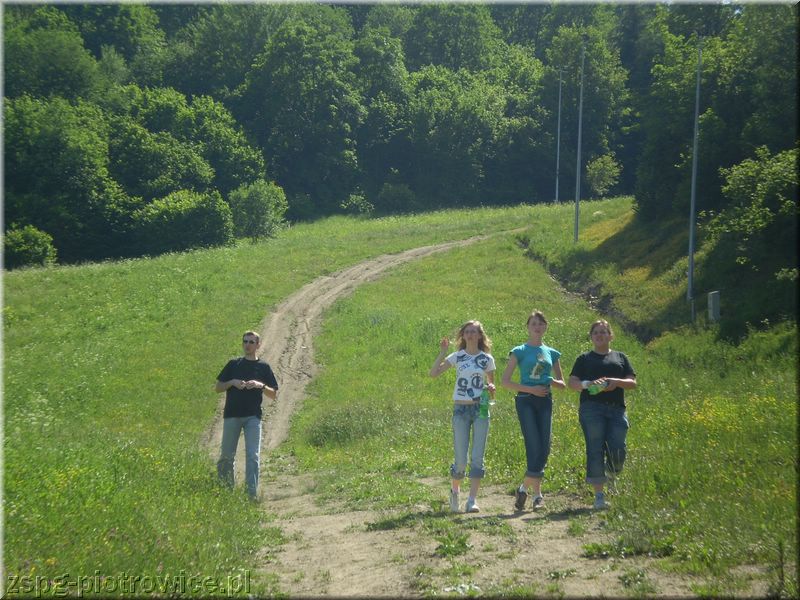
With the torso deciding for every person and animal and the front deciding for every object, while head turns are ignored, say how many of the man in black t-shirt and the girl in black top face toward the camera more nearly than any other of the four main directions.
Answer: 2

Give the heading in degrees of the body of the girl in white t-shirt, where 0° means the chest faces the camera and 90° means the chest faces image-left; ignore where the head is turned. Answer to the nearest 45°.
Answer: approximately 0°

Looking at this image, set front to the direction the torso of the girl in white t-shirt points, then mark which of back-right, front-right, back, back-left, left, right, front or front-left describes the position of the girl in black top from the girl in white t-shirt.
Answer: left

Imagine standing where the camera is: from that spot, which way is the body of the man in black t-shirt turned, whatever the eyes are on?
toward the camera

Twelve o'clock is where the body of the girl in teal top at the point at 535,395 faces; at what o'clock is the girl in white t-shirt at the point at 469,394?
The girl in white t-shirt is roughly at 3 o'clock from the girl in teal top.

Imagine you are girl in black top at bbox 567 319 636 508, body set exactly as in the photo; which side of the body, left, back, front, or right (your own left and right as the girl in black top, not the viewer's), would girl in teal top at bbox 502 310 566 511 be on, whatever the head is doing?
right

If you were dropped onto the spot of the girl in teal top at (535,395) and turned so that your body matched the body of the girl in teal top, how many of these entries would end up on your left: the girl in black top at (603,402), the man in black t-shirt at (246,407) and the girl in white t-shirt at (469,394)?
1

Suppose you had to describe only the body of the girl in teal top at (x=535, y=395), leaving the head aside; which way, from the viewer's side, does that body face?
toward the camera

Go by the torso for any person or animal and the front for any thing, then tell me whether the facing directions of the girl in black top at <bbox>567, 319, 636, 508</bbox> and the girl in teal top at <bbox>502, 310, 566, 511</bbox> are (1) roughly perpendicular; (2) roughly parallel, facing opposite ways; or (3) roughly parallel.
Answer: roughly parallel

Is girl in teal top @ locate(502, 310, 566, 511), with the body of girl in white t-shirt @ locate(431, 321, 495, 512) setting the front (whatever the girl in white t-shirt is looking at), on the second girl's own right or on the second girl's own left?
on the second girl's own left

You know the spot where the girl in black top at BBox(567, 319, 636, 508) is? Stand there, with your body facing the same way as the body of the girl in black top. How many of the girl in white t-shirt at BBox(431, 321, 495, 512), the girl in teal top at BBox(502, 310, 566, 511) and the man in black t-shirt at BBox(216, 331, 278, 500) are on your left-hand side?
0

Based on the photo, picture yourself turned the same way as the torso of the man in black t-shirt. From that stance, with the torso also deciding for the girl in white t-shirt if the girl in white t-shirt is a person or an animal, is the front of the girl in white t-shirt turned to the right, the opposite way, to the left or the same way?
the same way

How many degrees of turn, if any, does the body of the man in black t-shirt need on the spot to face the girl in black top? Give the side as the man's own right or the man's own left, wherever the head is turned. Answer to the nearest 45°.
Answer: approximately 45° to the man's own left

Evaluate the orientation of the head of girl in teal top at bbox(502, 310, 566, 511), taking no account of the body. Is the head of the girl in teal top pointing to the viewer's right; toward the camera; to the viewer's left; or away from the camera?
toward the camera
